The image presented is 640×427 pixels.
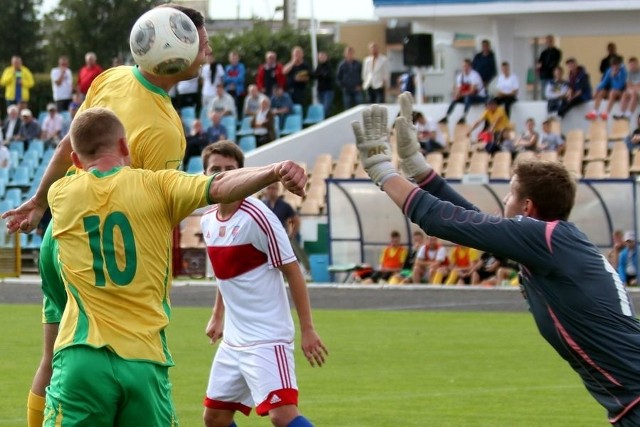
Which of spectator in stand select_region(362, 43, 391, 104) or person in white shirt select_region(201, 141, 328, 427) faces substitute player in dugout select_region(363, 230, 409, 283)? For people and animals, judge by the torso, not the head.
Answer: spectator in stand select_region(362, 43, 391, 104)

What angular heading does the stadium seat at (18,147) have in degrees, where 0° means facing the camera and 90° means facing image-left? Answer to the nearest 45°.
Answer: approximately 0°

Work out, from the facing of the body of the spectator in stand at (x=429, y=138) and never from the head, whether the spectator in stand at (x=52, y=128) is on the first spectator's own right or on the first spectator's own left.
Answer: on the first spectator's own right

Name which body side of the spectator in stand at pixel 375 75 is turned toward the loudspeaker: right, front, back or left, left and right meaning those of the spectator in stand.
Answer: left

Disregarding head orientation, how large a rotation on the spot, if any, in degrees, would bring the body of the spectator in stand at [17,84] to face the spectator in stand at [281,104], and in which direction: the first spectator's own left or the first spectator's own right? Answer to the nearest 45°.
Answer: approximately 45° to the first spectator's own left

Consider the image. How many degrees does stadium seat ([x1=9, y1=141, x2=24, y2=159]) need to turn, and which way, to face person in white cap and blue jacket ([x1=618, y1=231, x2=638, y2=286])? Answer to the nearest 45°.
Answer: approximately 45° to its left

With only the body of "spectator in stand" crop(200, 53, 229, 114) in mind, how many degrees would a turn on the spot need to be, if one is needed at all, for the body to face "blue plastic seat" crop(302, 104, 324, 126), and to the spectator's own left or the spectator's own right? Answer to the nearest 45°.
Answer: approximately 90° to the spectator's own left
